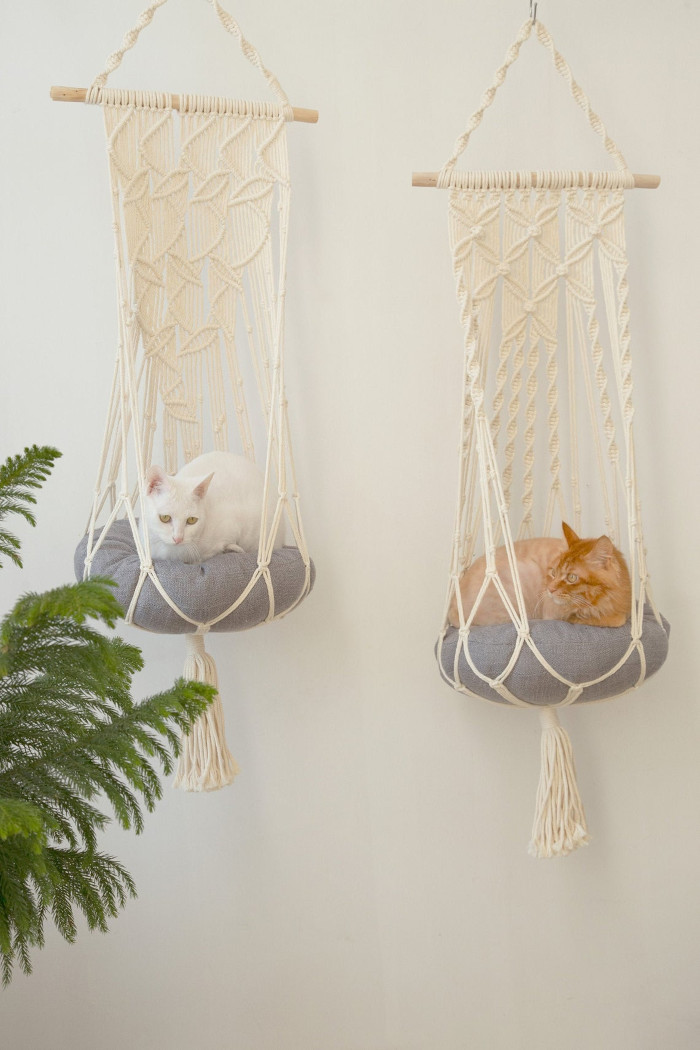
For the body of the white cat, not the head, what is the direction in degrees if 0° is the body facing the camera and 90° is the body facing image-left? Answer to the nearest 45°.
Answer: approximately 45°
